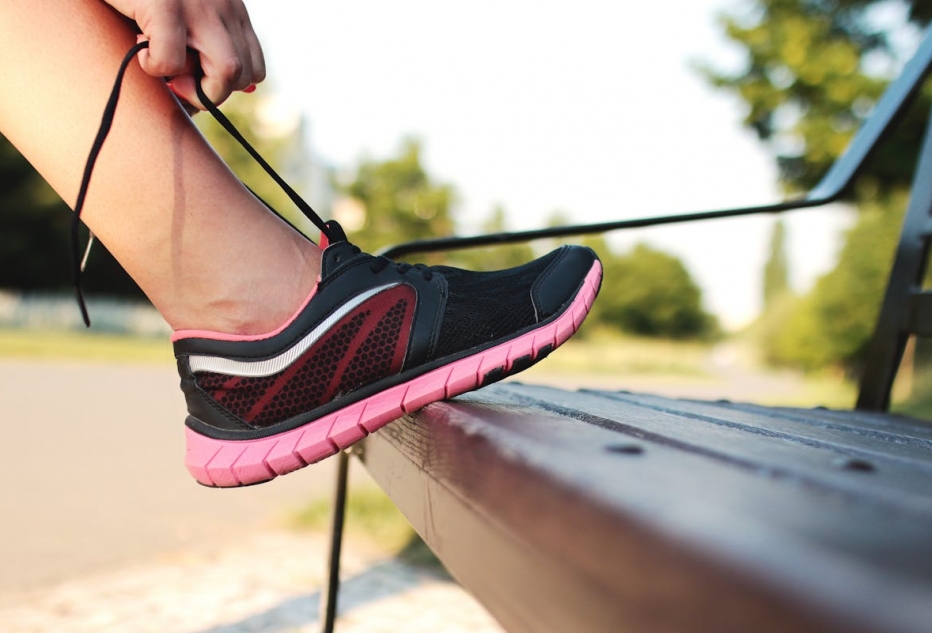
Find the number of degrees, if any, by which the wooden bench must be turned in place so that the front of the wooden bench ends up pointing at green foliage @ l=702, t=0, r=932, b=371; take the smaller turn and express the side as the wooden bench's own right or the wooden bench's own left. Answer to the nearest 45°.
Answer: approximately 135° to the wooden bench's own right

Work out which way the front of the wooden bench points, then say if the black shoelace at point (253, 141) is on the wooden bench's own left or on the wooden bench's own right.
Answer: on the wooden bench's own right

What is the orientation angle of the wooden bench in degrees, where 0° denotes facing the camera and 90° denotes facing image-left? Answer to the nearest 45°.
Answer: approximately 45°
